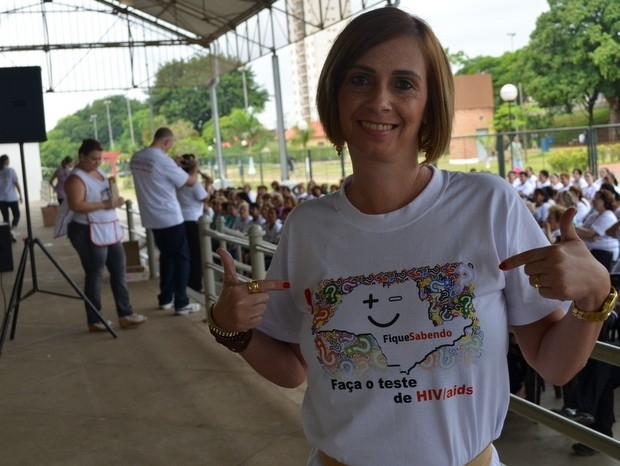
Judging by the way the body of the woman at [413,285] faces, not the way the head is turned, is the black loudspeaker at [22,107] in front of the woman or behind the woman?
behind

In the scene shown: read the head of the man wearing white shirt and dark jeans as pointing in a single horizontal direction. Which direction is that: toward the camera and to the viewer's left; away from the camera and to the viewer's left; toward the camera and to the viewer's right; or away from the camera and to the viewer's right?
away from the camera and to the viewer's right

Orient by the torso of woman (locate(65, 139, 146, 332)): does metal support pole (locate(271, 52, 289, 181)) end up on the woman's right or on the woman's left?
on the woman's left

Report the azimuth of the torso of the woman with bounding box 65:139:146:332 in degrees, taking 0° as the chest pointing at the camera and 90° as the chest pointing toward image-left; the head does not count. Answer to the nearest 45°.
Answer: approximately 315°

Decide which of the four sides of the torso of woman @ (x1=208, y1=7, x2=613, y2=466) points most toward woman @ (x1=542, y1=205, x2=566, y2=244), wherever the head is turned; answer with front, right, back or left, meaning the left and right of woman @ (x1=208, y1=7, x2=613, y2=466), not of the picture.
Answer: back

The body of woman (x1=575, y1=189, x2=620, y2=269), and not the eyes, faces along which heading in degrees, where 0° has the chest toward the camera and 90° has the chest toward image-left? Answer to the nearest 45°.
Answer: approximately 90°

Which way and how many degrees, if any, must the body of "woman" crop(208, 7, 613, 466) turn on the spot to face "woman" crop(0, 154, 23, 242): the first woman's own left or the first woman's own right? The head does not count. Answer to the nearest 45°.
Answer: approximately 135° to the first woman's own right

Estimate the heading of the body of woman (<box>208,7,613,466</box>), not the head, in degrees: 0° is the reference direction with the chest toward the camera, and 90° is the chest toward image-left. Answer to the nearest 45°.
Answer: approximately 0°

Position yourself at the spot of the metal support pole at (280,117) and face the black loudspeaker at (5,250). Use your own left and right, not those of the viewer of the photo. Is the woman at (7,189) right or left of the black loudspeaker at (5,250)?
right
